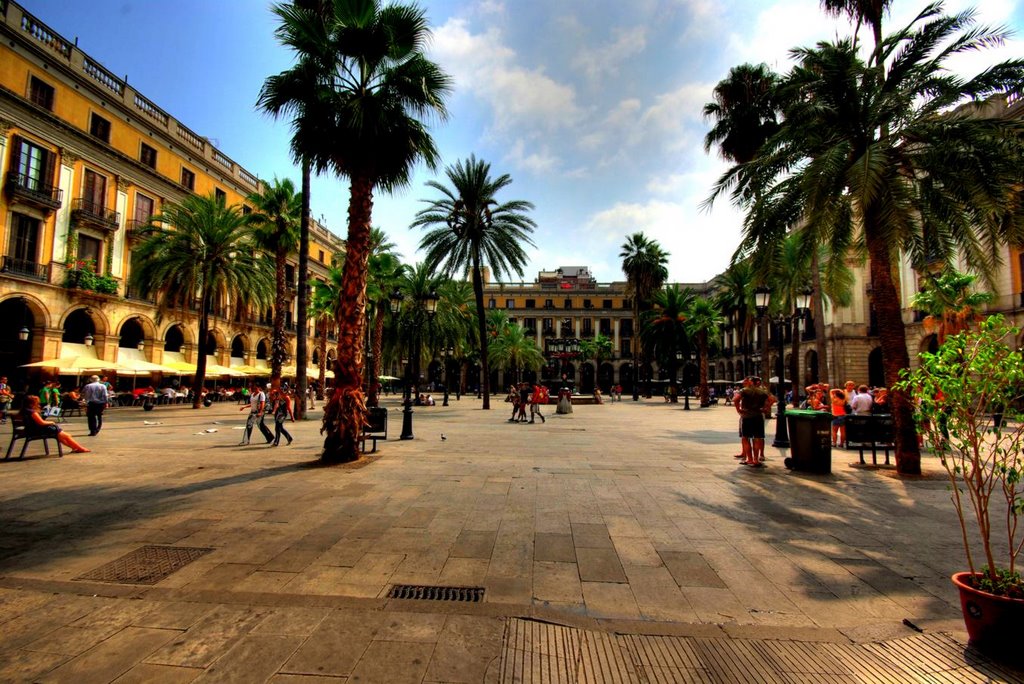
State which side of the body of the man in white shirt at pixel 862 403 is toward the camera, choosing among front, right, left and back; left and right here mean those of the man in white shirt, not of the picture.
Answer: back

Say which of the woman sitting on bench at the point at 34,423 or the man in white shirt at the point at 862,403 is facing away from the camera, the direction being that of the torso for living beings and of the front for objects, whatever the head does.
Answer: the man in white shirt

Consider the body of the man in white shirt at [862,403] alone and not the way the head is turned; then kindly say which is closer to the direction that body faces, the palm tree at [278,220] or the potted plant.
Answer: the palm tree

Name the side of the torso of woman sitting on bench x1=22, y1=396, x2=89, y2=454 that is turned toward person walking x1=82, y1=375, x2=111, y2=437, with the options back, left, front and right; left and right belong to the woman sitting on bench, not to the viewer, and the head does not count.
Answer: left

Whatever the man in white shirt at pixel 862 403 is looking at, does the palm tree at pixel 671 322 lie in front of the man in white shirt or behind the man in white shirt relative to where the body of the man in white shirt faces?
in front

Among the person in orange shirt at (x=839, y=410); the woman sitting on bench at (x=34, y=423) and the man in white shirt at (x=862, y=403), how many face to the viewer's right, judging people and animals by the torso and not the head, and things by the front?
1

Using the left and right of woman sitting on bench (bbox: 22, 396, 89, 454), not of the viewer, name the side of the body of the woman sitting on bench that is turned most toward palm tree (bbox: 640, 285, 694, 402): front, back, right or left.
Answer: front

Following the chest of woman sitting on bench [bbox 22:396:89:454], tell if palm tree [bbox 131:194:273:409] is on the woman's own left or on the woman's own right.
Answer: on the woman's own left

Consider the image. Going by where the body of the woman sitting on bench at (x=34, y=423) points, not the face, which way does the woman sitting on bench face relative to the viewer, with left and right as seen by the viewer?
facing to the right of the viewer

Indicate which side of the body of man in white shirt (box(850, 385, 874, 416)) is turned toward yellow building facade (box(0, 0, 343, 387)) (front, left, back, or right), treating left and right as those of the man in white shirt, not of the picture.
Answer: left

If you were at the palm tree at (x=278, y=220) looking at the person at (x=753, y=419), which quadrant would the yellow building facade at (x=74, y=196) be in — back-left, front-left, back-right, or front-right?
back-right

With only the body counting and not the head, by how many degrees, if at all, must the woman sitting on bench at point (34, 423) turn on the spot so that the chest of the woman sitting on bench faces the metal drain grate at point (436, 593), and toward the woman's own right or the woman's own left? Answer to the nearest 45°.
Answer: approximately 90° to the woman's own right

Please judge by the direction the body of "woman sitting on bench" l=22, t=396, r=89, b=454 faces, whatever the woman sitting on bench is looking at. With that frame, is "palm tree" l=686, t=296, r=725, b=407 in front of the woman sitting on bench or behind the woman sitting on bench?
in front

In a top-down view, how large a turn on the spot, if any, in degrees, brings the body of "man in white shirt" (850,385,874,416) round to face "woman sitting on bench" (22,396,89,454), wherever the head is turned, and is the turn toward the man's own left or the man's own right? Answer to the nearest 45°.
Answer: approximately 135° to the man's own left
